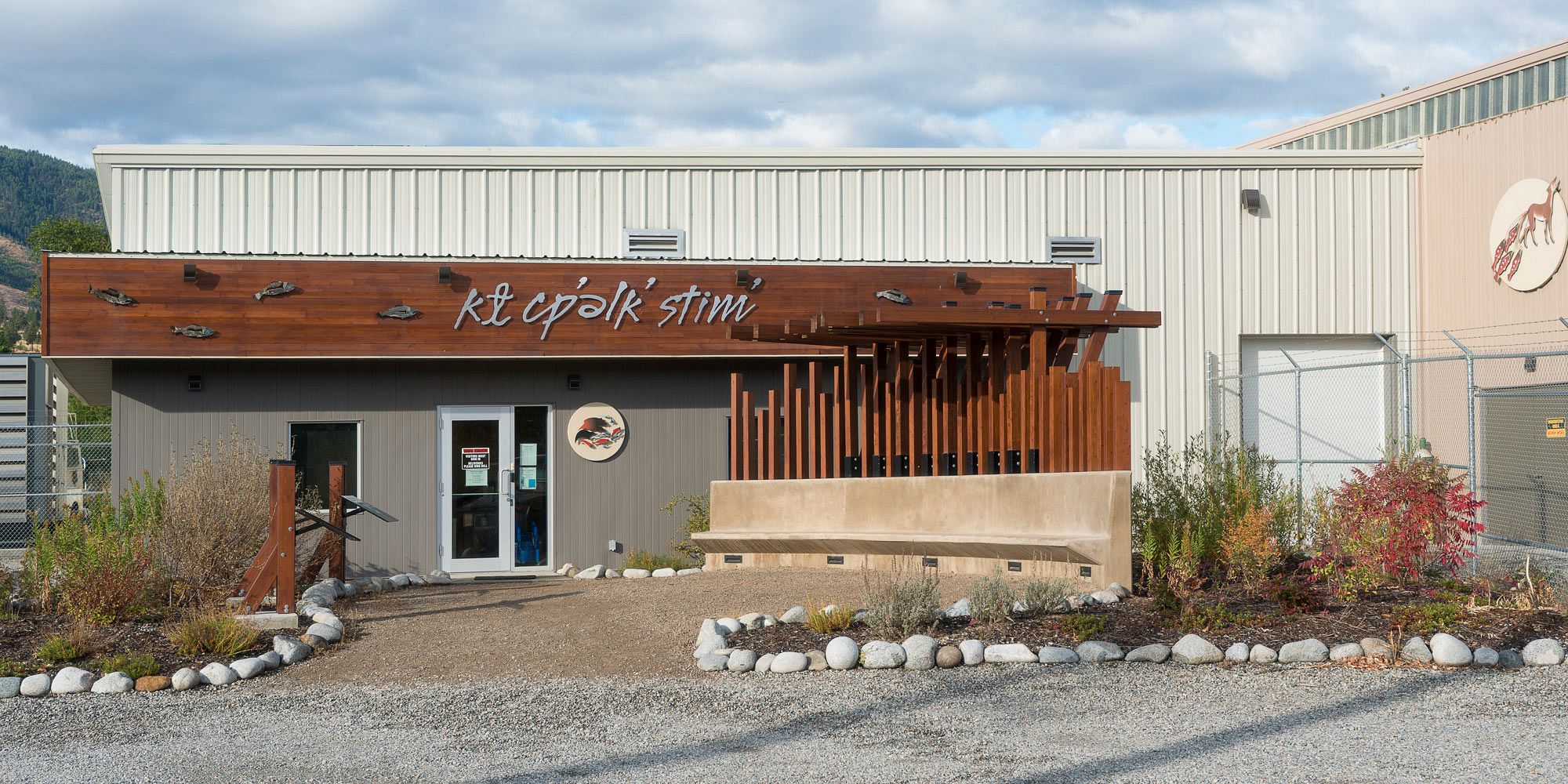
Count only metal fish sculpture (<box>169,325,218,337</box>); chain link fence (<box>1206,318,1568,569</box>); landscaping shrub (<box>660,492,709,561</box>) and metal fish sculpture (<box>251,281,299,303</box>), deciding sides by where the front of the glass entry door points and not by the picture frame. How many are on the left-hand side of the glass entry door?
2

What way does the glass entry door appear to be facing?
toward the camera

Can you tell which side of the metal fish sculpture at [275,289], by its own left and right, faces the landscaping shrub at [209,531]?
right

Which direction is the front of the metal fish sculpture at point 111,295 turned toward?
to the viewer's right

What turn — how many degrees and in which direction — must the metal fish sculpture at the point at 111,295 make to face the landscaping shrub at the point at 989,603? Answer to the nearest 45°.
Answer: approximately 45° to its right
